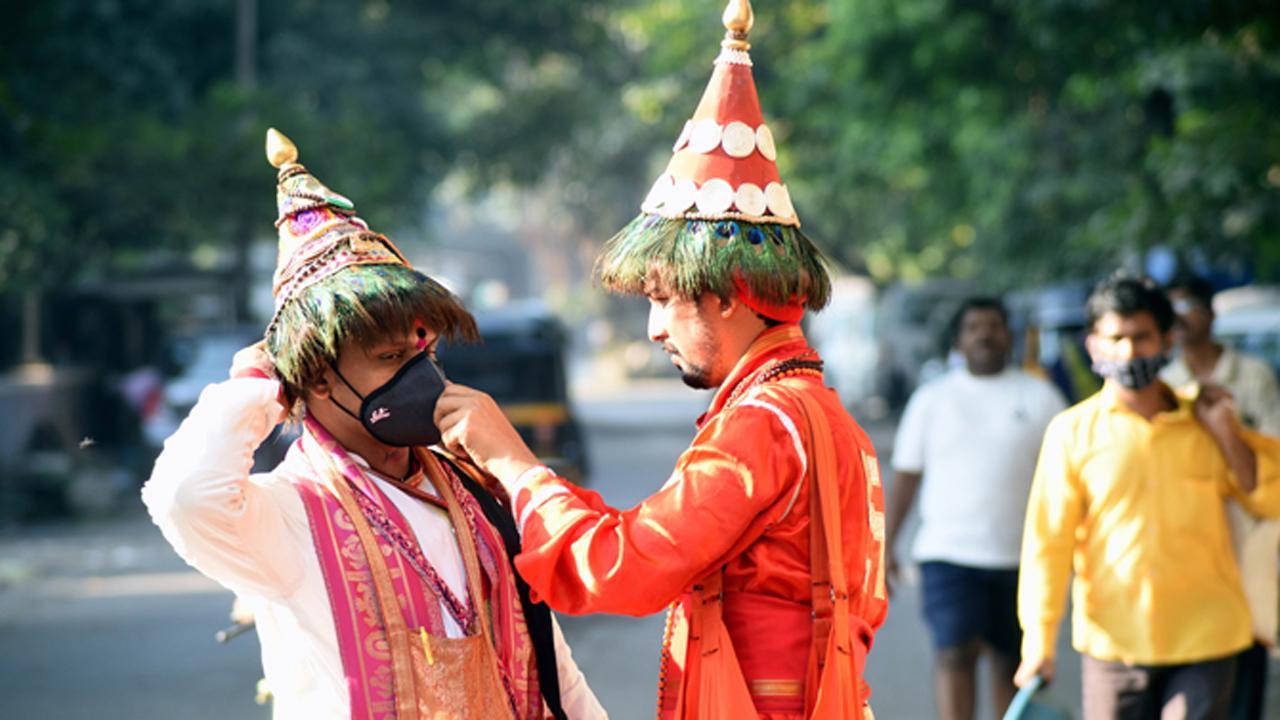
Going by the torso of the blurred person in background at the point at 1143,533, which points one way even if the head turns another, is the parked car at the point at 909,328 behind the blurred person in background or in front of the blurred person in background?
behind

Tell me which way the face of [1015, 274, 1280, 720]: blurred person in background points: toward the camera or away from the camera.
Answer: toward the camera

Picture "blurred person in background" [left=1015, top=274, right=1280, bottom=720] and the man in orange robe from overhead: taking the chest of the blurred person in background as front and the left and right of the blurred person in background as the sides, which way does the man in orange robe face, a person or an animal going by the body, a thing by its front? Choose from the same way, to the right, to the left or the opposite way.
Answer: to the right

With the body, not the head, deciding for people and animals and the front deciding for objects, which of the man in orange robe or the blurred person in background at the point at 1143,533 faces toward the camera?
the blurred person in background

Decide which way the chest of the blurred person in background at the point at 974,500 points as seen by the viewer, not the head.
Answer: toward the camera

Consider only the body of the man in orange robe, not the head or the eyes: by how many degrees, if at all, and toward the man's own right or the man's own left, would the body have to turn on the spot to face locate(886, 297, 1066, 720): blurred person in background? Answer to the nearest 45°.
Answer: approximately 90° to the man's own right

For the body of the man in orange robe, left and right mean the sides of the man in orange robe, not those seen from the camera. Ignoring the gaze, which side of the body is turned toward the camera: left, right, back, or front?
left

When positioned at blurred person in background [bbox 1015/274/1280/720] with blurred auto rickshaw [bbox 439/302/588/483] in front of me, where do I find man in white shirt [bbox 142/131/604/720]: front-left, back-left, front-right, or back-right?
back-left

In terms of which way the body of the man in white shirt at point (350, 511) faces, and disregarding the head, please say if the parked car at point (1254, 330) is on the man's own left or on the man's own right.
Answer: on the man's own left

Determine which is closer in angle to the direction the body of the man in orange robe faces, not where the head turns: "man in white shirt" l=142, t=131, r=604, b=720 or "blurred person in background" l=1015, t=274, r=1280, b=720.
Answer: the man in white shirt

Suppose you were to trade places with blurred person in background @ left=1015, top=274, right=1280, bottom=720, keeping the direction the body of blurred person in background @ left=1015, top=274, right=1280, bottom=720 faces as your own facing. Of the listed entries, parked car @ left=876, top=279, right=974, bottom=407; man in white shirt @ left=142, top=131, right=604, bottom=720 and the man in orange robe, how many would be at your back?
1

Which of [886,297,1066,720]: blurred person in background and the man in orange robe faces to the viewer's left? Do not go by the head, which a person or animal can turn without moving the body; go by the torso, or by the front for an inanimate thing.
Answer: the man in orange robe

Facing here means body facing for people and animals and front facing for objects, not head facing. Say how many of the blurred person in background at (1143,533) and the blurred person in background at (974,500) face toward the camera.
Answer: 2

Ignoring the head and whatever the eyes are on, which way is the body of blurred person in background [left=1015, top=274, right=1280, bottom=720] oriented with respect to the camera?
toward the camera

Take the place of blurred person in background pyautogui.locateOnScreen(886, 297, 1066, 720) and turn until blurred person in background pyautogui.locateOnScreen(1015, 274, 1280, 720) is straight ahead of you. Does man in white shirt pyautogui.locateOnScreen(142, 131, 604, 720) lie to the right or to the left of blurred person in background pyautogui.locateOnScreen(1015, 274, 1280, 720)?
right

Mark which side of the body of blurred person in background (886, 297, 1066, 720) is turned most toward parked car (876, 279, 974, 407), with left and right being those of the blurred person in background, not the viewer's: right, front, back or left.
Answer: back

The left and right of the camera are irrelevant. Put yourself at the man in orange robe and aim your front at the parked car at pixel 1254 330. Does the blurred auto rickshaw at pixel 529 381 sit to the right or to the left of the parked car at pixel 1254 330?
left
